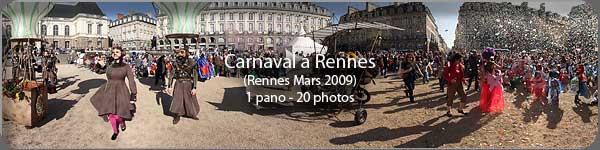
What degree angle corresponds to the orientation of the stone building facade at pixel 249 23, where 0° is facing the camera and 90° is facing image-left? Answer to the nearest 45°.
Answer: approximately 0°

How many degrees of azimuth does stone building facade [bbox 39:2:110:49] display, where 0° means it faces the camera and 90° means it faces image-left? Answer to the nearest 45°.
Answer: approximately 315°

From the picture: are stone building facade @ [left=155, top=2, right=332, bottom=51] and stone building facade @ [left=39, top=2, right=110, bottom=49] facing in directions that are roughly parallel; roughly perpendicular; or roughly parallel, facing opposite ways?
roughly perpendicular

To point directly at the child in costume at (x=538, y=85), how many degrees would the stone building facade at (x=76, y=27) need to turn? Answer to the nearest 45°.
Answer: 0° — it already faces them
